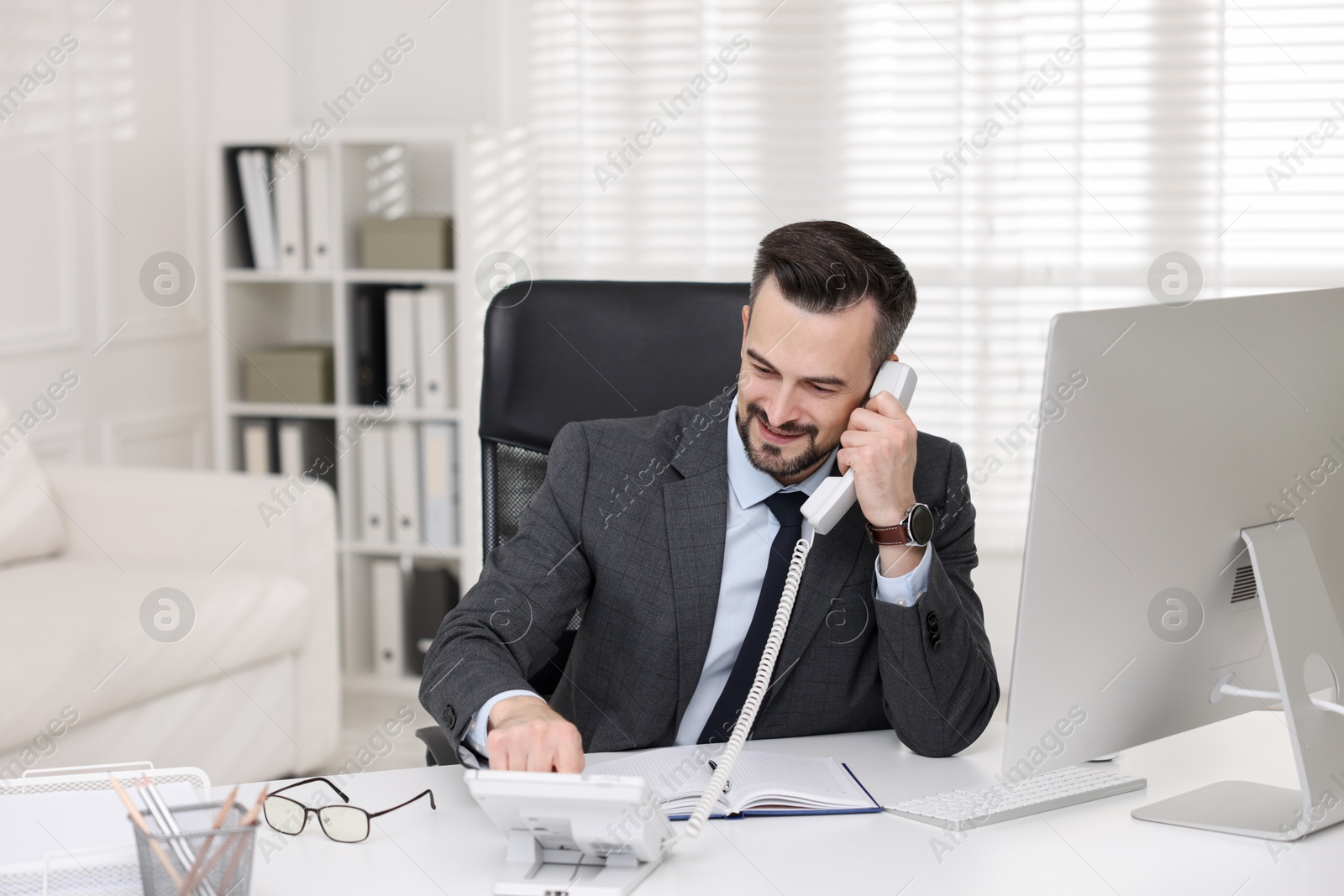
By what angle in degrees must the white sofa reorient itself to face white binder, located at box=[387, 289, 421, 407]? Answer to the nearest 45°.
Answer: approximately 90° to its left

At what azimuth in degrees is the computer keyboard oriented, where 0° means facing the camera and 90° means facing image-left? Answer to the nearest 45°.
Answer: approximately 135°

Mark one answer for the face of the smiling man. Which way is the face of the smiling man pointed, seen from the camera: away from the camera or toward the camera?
toward the camera

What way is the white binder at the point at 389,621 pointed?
toward the camera

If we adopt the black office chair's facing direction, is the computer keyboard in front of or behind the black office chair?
in front

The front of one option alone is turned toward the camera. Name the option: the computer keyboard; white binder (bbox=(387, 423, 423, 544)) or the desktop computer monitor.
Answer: the white binder

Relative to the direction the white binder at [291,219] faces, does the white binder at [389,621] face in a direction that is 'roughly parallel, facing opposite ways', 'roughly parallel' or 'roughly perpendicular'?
roughly parallel

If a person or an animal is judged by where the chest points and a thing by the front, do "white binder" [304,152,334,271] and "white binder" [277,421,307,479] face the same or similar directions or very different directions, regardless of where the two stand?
same or similar directions

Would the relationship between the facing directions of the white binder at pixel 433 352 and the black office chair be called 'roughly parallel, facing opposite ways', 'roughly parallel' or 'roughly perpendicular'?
roughly parallel

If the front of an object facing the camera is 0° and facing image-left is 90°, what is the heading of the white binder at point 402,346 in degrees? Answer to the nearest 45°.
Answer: approximately 0°

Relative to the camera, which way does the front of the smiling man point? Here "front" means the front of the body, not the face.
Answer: toward the camera

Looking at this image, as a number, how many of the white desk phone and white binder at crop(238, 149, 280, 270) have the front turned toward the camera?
1

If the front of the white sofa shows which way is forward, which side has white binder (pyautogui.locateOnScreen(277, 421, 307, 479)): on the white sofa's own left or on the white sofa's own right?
on the white sofa's own left

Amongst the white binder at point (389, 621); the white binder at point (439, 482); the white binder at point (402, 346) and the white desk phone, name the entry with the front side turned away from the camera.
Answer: the white desk phone

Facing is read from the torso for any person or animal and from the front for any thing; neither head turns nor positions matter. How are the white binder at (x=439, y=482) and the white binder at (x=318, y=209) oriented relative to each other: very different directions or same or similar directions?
same or similar directions
